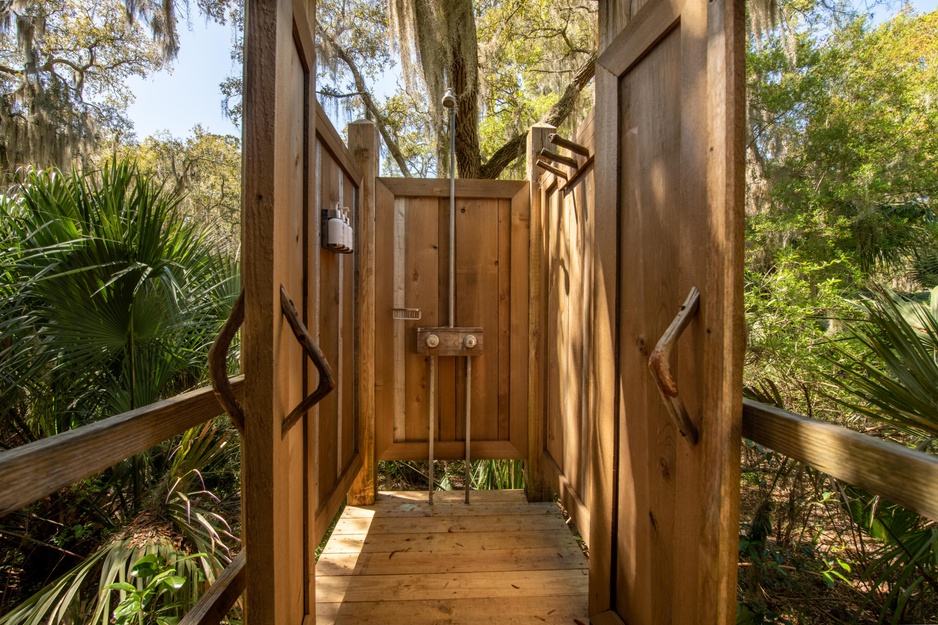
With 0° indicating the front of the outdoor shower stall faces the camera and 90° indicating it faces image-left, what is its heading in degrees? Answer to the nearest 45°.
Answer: approximately 0°

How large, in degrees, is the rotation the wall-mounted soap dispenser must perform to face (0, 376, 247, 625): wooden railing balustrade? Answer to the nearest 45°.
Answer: approximately 90° to its right

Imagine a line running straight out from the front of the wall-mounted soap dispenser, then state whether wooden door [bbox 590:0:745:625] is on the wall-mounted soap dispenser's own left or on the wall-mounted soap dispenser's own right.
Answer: on the wall-mounted soap dispenser's own right

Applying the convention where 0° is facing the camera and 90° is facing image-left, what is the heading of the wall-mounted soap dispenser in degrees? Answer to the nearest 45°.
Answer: approximately 270°

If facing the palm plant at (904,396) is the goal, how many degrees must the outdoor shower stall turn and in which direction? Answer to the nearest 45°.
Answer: approximately 90° to its left

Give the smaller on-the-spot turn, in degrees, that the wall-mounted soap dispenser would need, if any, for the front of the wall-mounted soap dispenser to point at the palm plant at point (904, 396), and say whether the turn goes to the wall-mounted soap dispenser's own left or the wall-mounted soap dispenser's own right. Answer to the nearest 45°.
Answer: approximately 45° to the wall-mounted soap dispenser's own right

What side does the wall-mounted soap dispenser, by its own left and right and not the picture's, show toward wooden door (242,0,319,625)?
right
